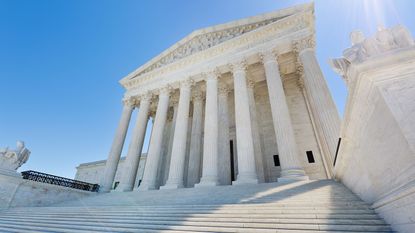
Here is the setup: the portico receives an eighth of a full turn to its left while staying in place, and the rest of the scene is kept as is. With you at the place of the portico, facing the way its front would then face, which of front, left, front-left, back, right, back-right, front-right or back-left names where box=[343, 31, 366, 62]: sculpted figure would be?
front

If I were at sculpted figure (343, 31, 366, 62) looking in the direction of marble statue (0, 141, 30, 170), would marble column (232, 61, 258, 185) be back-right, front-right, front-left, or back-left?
front-right

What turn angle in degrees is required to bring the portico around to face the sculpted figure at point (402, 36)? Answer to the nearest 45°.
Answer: approximately 45° to its left

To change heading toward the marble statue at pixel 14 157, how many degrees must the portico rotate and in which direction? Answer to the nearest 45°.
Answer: approximately 45° to its right

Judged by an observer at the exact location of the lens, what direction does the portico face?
facing the viewer and to the left of the viewer

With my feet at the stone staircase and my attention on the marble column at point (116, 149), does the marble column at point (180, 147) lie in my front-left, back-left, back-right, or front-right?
front-right
